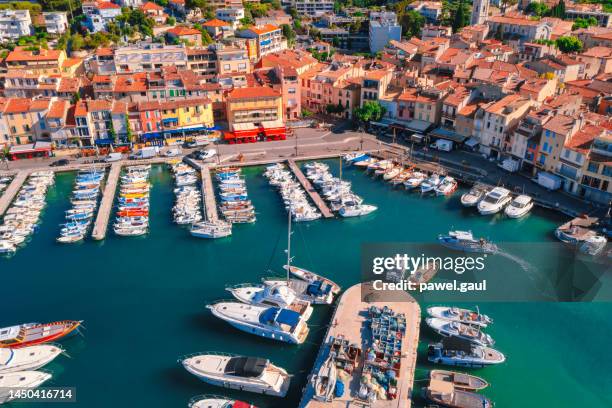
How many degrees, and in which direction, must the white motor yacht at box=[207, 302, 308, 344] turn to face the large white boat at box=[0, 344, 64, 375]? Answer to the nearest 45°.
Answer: approximately 45° to its left

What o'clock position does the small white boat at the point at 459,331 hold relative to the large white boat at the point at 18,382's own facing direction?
the small white boat at the point at 459,331 is roughly at 1 o'clock from the large white boat at the point at 18,382.

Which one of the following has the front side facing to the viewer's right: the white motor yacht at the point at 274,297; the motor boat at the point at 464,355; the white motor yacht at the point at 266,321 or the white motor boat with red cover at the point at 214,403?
the motor boat at the point at 464,355

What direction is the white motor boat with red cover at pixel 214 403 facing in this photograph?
to the viewer's left

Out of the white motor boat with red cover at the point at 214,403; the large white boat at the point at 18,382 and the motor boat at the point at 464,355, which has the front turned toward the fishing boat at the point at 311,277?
the large white boat

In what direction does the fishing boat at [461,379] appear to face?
to the viewer's right

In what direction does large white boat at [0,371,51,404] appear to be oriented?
to the viewer's right

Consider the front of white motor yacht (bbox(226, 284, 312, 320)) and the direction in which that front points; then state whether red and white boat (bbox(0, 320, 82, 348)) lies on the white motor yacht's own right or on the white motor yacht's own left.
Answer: on the white motor yacht's own left

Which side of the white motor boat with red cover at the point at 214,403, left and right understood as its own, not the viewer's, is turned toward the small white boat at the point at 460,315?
back

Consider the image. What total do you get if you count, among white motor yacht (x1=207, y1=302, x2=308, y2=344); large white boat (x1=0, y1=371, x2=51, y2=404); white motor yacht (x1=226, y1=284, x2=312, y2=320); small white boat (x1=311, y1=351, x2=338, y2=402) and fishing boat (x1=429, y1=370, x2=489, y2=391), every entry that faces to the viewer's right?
2

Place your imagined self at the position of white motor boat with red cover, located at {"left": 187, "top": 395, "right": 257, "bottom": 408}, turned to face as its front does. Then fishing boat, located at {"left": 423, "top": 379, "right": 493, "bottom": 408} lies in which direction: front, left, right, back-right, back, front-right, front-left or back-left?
back

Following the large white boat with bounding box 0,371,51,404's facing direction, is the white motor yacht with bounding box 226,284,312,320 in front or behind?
in front

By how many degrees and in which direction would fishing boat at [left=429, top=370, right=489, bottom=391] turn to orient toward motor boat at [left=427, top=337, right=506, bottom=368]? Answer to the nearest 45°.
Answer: approximately 90° to its left

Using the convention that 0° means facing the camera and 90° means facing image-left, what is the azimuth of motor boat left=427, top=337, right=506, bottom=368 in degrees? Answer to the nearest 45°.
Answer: approximately 270°

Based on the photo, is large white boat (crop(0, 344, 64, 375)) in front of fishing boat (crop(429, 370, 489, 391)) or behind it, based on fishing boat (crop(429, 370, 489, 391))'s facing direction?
behind

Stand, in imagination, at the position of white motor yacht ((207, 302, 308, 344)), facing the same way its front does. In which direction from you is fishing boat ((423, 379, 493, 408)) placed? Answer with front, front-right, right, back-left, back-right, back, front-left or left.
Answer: back

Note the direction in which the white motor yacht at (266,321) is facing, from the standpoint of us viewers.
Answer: facing away from the viewer and to the left of the viewer
